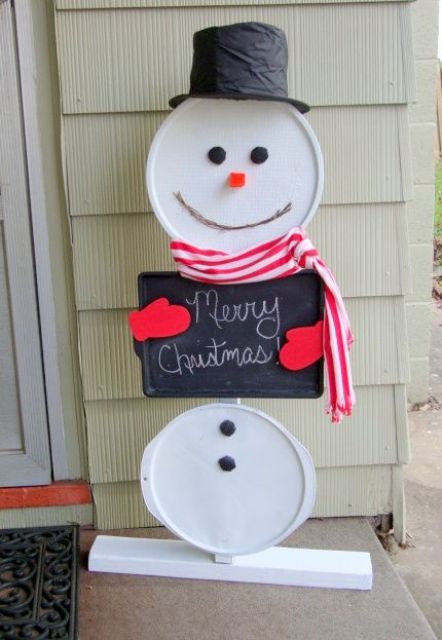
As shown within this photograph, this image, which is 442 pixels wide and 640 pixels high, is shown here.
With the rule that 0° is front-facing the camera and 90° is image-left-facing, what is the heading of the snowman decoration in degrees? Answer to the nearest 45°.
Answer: approximately 0°

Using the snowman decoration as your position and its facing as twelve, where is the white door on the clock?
The white door is roughly at 4 o'clock from the snowman decoration.
